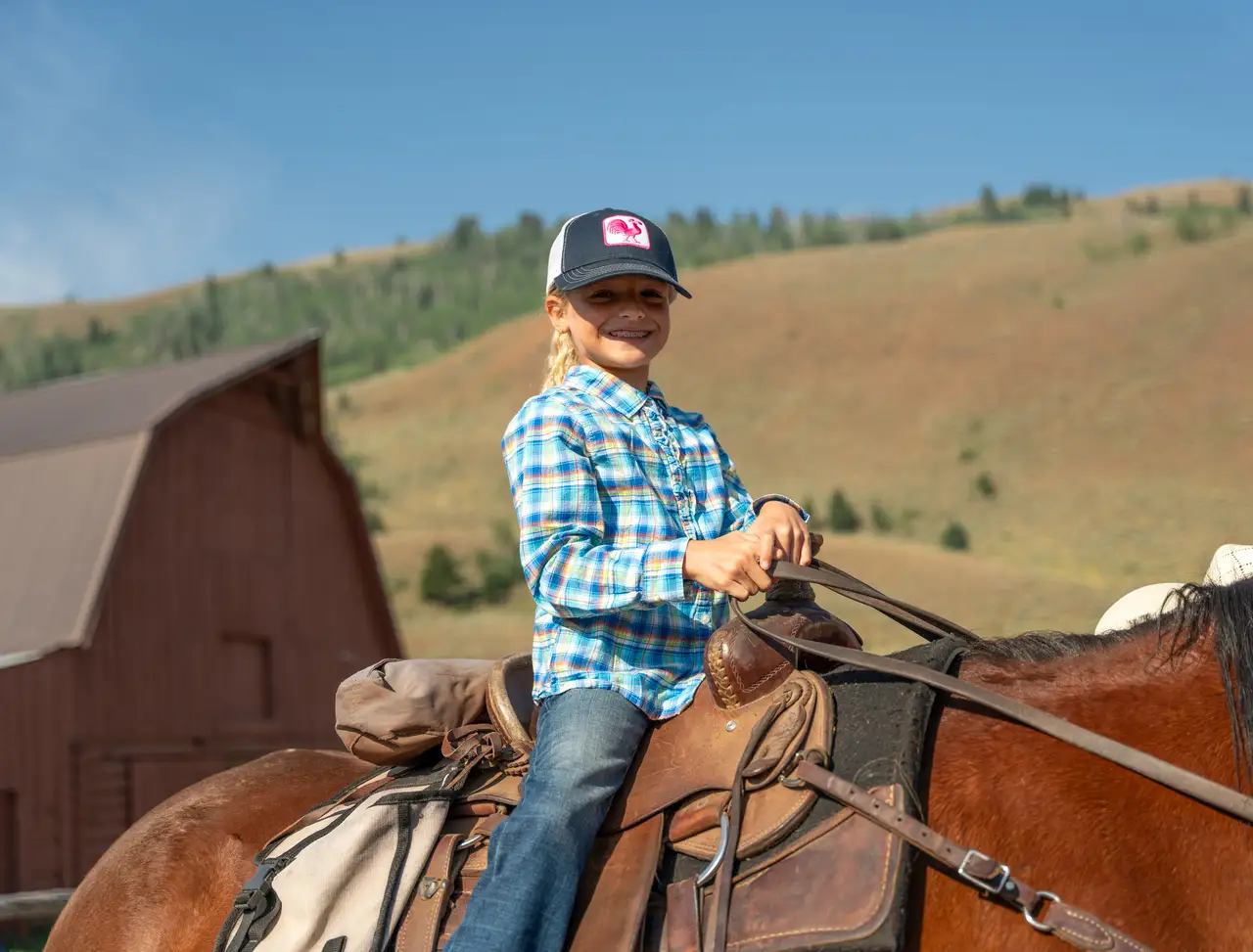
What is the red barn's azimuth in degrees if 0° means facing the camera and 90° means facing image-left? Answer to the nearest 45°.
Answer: approximately 315°

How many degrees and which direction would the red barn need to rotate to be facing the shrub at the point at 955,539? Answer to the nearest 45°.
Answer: approximately 90° to its left

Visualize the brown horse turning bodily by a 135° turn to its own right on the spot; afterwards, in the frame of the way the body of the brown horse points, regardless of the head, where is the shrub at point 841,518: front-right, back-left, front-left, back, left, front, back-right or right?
back-right

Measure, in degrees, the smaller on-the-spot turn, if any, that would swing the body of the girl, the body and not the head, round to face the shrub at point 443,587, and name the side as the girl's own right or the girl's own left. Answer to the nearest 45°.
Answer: approximately 135° to the girl's own left

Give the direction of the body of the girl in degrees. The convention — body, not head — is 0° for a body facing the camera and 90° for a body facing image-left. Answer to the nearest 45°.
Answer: approximately 315°

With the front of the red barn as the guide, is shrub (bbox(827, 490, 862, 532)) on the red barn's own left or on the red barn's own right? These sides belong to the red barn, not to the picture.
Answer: on the red barn's own left

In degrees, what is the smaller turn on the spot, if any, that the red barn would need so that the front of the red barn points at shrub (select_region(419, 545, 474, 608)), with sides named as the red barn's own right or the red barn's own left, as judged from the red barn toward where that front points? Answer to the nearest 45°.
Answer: approximately 135° to the red barn's own left

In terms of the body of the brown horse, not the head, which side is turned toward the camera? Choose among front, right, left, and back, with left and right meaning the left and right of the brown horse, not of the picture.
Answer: right
